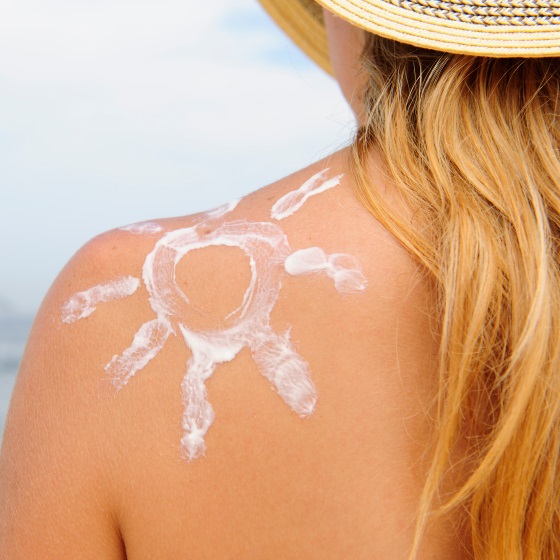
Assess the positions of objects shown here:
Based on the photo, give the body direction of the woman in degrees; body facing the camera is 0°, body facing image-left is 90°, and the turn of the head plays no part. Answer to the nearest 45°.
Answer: approximately 180°
